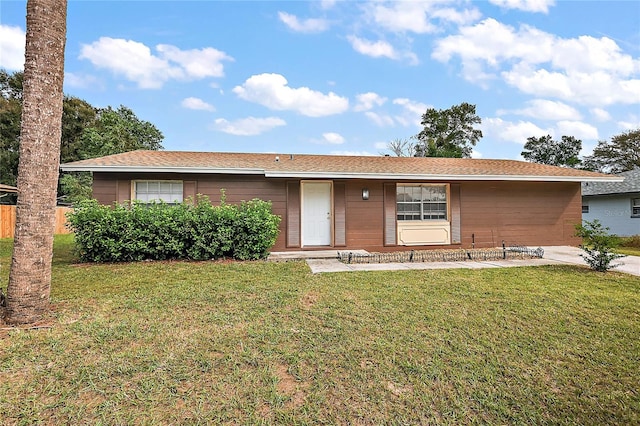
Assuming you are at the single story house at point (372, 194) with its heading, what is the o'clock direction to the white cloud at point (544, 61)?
The white cloud is roughly at 8 o'clock from the single story house.

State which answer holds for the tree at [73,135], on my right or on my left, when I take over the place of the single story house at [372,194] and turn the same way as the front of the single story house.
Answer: on my right

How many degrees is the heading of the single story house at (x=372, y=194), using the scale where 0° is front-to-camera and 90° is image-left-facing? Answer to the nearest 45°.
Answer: approximately 0°

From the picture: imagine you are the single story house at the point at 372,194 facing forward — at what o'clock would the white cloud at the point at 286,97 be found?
The white cloud is roughly at 5 o'clock from the single story house.

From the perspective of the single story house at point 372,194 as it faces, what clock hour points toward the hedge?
The hedge is roughly at 2 o'clock from the single story house.

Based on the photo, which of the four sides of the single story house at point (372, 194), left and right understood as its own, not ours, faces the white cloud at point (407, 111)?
back

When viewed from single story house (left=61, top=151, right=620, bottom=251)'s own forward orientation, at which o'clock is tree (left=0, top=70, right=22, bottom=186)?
The tree is roughly at 4 o'clock from the single story house.

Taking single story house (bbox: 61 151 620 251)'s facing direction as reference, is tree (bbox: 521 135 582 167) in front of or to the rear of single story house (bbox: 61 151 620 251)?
to the rear

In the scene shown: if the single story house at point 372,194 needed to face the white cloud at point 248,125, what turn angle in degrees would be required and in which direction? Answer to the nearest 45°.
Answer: approximately 135° to its right
